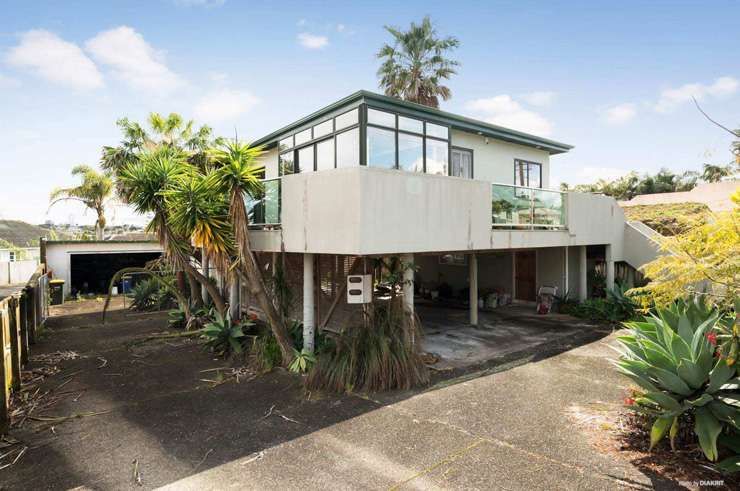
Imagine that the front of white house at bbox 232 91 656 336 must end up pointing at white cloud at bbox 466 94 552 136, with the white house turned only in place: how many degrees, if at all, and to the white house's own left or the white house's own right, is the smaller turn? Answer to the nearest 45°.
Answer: approximately 135° to the white house's own left

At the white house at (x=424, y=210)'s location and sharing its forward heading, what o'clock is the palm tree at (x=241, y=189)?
The palm tree is roughly at 3 o'clock from the white house.

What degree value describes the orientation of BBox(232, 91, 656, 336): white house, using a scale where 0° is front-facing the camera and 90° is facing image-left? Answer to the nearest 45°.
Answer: approximately 315°

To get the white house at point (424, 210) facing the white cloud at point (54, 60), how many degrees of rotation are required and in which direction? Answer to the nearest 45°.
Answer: approximately 135° to its right

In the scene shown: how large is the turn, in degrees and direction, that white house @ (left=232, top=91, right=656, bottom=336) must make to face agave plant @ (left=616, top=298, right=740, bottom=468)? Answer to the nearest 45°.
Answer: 0° — it already faces it

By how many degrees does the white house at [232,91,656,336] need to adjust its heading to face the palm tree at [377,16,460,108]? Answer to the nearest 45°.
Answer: approximately 135° to its left

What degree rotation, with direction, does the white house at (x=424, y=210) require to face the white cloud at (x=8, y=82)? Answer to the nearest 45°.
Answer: approximately 135° to its right

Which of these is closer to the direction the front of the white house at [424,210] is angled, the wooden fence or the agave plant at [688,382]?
the agave plant

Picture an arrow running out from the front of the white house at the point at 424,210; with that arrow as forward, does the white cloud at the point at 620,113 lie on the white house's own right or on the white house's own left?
on the white house's own left

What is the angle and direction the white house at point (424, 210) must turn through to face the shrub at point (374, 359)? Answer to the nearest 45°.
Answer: approximately 45° to its right

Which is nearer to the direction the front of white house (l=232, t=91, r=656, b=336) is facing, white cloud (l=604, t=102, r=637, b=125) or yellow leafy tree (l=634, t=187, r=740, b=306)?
the yellow leafy tree
